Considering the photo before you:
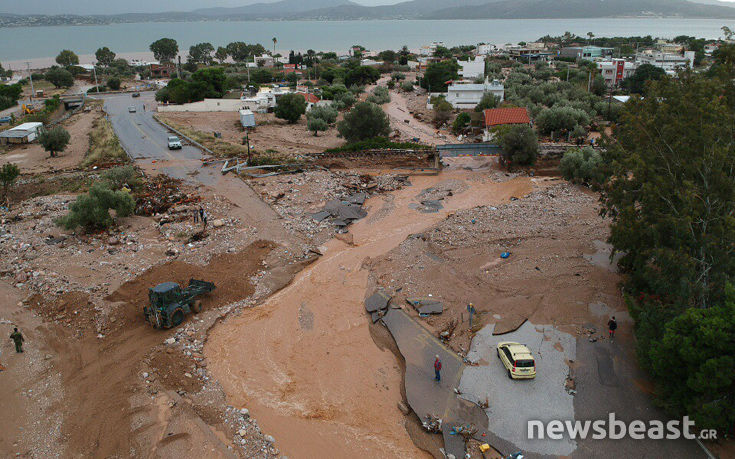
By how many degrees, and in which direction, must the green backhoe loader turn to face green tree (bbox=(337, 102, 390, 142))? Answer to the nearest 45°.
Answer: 0° — it already faces it

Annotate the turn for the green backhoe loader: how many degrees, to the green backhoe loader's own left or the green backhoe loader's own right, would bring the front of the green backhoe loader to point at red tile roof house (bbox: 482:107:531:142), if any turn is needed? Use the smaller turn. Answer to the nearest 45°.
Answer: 0° — it already faces it

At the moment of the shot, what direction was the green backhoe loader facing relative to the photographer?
facing away from the viewer and to the right of the viewer

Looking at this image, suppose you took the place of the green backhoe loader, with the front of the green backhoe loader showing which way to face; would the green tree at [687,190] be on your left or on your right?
on your right

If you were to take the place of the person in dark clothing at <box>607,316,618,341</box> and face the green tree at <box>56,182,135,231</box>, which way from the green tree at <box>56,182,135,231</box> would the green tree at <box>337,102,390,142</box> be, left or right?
right

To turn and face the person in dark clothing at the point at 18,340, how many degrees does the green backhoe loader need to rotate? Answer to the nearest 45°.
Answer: approximately 135° to its left
